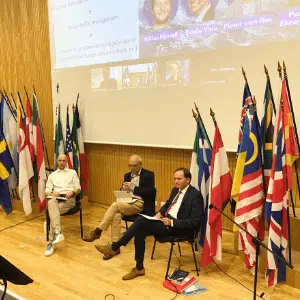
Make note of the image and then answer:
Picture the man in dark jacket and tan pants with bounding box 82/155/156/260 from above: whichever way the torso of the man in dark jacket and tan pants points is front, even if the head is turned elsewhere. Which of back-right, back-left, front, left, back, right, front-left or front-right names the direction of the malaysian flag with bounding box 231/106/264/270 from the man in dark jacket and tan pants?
left

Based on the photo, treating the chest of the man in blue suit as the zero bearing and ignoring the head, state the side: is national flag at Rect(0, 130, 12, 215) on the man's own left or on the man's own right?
on the man's own right

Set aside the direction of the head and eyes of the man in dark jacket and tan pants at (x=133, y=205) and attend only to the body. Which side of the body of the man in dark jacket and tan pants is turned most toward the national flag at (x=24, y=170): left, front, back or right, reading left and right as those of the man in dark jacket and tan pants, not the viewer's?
right

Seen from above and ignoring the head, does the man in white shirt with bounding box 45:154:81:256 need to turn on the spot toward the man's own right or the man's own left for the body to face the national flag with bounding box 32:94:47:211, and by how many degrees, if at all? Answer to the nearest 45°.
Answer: approximately 180°

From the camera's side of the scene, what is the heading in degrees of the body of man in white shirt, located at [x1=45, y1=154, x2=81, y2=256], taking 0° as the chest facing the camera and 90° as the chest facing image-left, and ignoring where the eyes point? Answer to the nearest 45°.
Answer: approximately 0°

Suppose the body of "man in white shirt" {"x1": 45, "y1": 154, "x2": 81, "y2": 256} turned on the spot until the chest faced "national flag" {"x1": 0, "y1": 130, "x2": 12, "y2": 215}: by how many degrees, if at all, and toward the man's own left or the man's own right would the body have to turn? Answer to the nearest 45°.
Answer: approximately 135° to the man's own right

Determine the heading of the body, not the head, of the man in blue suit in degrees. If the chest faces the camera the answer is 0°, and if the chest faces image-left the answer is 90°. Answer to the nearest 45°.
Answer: approximately 45°

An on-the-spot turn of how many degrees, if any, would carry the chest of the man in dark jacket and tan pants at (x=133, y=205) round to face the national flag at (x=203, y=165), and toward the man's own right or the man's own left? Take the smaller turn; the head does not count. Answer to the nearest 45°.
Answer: approximately 90° to the man's own left

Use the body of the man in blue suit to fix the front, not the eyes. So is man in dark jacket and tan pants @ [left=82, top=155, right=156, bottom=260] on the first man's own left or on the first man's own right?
on the first man's own right

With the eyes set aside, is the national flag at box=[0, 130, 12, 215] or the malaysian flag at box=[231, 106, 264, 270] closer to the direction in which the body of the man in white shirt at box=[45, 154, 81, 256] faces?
the malaysian flag

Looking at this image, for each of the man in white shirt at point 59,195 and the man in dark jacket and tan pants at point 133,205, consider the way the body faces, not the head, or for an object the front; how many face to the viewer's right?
0

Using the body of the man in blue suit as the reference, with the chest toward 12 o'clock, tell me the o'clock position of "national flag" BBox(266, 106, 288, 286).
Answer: The national flag is roughly at 8 o'clock from the man in blue suit.

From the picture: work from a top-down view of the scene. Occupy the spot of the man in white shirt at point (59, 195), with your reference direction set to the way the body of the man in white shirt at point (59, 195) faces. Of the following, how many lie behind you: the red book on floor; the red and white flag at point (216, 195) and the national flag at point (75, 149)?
1
